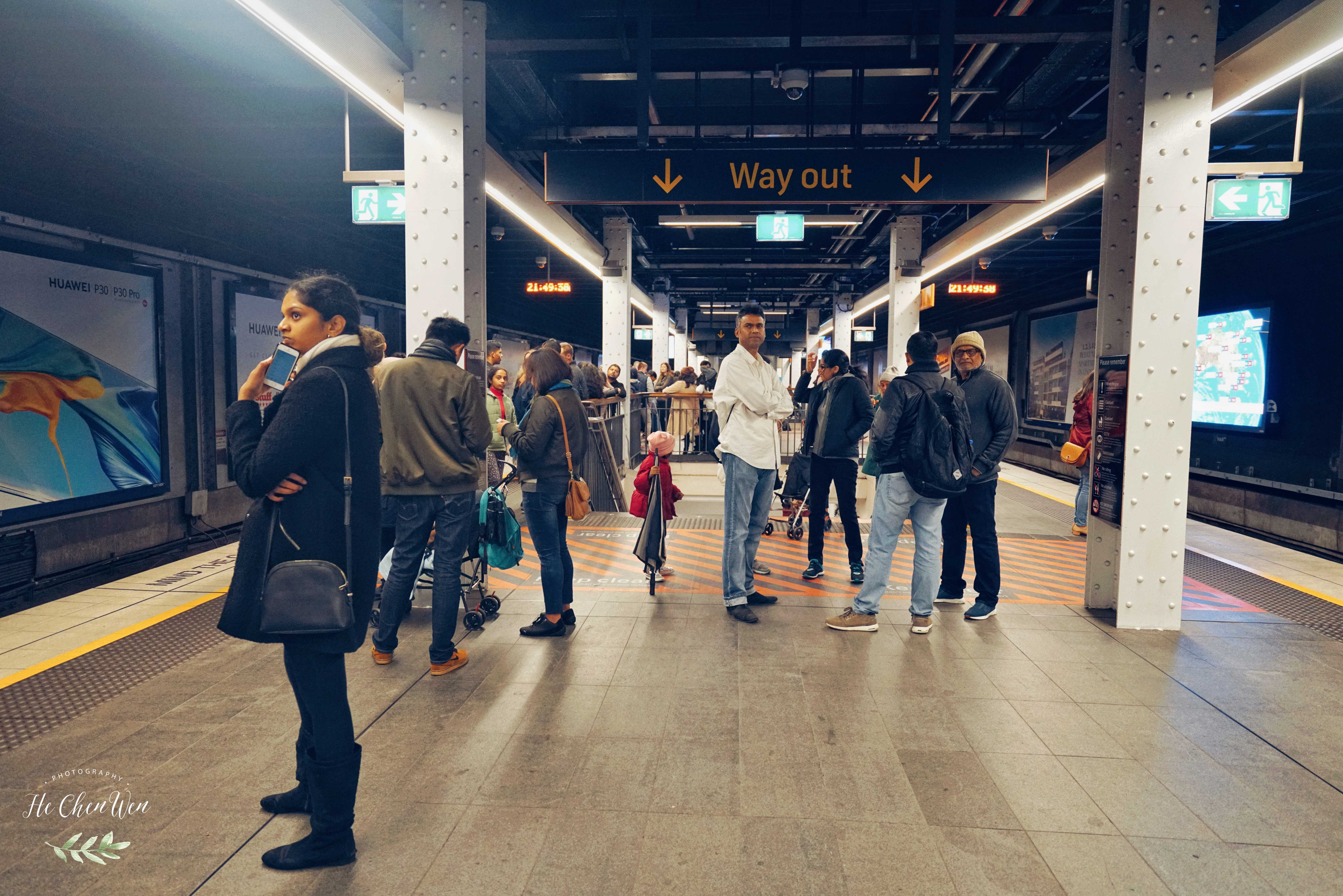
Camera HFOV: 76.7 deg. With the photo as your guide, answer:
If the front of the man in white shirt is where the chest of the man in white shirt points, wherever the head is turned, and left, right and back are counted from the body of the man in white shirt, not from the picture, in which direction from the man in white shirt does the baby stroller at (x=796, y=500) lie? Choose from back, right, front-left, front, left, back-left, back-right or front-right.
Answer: back-left

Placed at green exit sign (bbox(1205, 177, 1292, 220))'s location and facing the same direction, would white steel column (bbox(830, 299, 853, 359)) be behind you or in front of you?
behind

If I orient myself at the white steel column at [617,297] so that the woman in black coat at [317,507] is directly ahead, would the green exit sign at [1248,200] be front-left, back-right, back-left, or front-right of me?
front-left

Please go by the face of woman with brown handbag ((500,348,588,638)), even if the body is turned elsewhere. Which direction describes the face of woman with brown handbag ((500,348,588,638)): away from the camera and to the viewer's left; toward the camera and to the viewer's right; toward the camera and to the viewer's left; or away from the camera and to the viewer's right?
away from the camera and to the viewer's left

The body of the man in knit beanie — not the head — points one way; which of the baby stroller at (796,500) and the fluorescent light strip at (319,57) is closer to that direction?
the fluorescent light strip

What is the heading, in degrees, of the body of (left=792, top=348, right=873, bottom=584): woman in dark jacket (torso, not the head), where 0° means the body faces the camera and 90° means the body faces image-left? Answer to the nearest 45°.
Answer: approximately 45°

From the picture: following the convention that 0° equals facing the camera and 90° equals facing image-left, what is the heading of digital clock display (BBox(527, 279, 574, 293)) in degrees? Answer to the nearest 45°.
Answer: approximately 0°

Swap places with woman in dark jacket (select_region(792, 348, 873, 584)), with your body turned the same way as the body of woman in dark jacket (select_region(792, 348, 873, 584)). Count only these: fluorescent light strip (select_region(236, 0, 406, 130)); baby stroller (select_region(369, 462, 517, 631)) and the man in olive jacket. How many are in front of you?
3

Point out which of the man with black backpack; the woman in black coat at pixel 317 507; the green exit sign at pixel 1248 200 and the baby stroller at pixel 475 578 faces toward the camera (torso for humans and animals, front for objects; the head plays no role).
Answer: the green exit sign

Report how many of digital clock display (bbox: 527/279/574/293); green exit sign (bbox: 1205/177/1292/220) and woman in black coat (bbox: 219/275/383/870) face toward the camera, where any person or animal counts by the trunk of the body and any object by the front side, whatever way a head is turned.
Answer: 2

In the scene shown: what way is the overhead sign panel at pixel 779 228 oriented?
toward the camera

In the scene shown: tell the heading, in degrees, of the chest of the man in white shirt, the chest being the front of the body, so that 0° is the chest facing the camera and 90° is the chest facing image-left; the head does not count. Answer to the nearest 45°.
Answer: approximately 315°

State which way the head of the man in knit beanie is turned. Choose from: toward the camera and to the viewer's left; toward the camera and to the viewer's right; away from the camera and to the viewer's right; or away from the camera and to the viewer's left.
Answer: toward the camera and to the viewer's left
